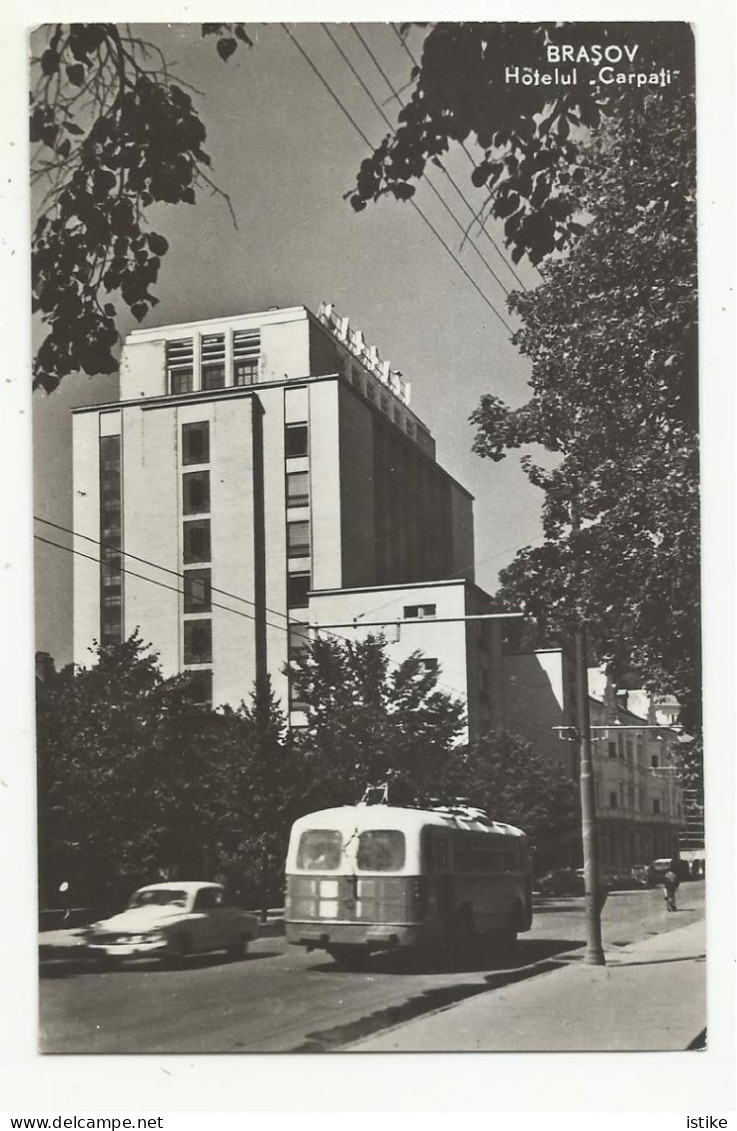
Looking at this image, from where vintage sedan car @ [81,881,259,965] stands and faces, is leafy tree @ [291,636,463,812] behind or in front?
behind
